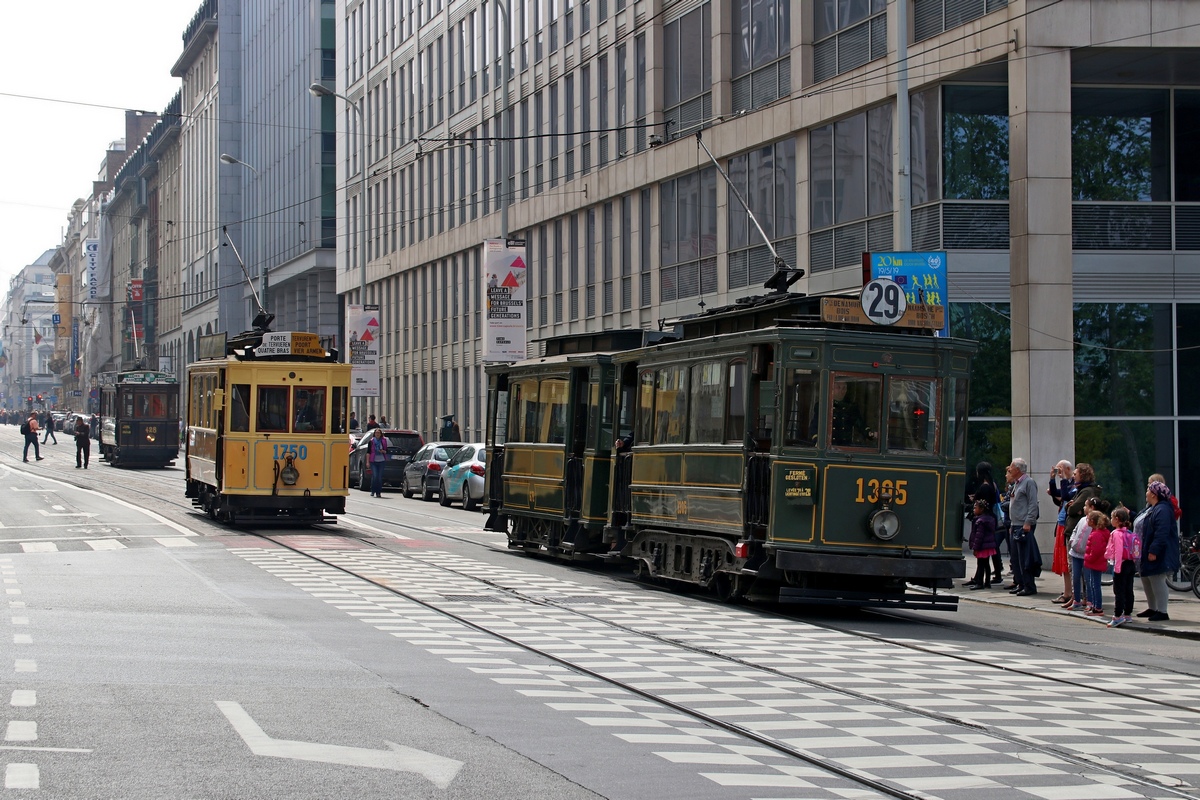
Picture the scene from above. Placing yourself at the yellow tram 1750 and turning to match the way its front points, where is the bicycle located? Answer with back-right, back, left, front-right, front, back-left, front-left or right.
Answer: front-left

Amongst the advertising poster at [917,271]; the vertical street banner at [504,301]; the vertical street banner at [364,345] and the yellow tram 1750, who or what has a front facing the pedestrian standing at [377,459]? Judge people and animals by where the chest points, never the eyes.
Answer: the vertical street banner at [364,345]

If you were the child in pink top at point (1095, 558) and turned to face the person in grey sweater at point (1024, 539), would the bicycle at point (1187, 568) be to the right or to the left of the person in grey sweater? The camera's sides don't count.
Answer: right

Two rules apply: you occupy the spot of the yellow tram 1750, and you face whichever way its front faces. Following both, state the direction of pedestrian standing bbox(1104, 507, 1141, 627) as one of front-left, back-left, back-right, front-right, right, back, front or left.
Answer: front-left

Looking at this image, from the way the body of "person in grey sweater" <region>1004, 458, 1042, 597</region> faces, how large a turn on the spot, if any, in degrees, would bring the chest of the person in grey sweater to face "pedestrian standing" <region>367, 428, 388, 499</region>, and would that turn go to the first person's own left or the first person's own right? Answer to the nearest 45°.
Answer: approximately 45° to the first person's own right

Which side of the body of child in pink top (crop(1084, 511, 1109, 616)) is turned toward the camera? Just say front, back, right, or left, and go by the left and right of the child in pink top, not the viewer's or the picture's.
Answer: left

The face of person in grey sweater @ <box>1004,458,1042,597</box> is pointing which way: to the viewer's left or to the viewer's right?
to the viewer's left

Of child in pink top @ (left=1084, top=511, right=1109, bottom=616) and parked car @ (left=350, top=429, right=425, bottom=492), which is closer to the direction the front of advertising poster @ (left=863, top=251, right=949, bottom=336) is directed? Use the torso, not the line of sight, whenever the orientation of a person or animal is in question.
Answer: the child in pink top

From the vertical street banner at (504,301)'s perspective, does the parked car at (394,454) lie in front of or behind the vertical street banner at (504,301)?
behind

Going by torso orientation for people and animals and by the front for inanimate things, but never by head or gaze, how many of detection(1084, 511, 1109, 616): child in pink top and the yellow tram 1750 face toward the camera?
1

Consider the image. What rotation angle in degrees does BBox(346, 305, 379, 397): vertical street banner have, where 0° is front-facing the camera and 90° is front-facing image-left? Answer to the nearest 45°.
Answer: approximately 0°

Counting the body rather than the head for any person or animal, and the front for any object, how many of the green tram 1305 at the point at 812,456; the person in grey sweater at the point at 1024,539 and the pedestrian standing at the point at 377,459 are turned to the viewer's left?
1

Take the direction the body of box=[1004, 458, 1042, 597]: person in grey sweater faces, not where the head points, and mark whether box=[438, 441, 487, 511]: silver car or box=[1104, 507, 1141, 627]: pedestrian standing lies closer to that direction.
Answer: the silver car
